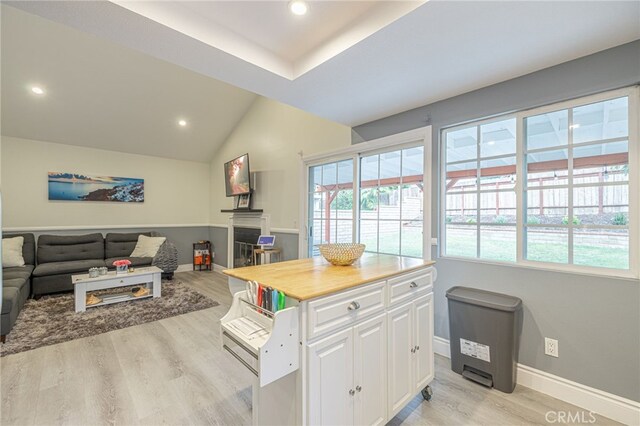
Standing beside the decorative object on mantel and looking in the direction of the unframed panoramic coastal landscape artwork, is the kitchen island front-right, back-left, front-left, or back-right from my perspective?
back-left

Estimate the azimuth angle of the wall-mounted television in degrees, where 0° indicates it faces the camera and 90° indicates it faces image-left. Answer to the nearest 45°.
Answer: approximately 45°

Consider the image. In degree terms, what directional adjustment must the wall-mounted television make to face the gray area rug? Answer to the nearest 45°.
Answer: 0° — it already faces it

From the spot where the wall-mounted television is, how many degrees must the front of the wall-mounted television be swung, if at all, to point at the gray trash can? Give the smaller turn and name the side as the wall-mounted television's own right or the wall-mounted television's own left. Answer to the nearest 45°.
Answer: approximately 90° to the wall-mounted television's own left

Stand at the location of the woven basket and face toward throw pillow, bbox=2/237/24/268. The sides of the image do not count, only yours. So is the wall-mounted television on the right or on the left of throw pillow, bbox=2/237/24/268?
right

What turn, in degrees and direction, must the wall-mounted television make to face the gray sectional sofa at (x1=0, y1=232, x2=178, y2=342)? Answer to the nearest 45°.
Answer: approximately 45° to its right
